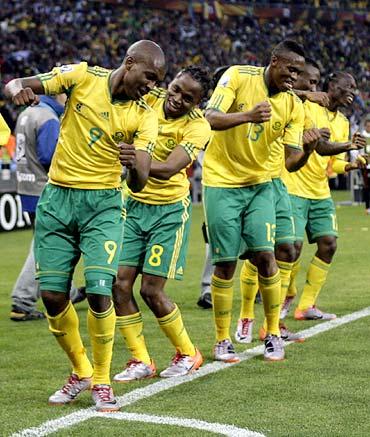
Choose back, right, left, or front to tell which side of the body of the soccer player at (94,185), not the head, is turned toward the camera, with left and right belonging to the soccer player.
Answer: front

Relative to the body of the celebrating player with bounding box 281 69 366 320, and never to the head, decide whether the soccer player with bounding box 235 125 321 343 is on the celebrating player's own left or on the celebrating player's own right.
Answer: on the celebrating player's own right

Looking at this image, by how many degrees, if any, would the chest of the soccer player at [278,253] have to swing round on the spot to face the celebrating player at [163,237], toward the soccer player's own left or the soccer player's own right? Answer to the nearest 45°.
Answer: approximately 90° to the soccer player's own right

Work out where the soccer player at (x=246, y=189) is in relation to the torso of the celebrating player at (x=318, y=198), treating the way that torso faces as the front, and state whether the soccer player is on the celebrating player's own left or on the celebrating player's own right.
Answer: on the celebrating player's own right

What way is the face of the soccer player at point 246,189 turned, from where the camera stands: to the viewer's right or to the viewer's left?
to the viewer's right

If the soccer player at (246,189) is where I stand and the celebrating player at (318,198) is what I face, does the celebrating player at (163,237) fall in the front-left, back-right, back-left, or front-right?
back-left

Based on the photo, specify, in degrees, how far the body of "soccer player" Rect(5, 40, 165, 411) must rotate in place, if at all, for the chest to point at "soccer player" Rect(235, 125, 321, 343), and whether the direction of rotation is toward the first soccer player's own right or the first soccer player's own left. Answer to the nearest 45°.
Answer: approximately 135° to the first soccer player's own left

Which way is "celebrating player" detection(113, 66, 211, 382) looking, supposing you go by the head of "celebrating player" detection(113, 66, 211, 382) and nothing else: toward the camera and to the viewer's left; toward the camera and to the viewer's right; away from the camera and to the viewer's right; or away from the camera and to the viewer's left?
toward the camera and to the viewer's left

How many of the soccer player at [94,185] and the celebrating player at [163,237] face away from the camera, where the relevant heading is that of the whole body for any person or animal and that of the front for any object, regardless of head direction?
0

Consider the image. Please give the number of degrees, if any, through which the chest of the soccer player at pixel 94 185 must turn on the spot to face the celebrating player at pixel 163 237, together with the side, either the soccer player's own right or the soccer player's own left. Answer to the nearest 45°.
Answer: approximately 135° to the soccer player's own left

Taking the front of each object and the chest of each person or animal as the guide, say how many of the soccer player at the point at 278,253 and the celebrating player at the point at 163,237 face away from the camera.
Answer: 0

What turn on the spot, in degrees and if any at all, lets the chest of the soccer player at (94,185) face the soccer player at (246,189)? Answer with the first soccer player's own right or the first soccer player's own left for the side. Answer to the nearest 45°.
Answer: approximately 135° to the first soccer player's own left

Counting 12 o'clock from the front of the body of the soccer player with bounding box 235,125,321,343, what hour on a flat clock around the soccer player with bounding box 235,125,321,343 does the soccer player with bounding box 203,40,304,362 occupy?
the soccer player with bounding box 203,40,304,362 is roughly at 2 o'clock from the soccer player with bounding box 235,125,321,343.

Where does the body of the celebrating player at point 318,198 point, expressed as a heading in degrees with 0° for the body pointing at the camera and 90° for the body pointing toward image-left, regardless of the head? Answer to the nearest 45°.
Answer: approximately 315°
